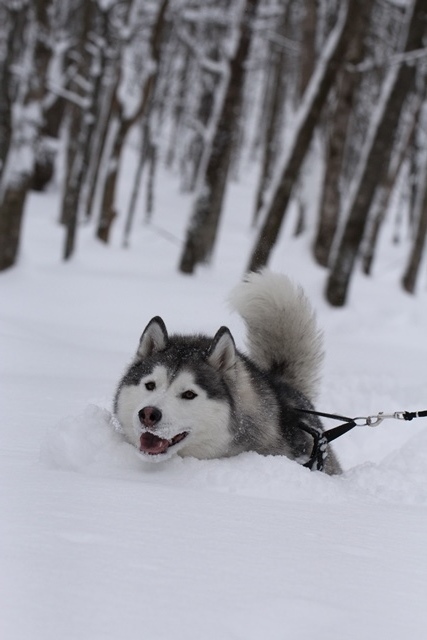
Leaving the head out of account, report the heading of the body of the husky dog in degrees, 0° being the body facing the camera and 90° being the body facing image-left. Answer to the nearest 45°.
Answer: approximately 45°

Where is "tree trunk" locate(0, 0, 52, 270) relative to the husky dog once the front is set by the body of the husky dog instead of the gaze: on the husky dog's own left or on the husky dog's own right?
on the husky dog's own right

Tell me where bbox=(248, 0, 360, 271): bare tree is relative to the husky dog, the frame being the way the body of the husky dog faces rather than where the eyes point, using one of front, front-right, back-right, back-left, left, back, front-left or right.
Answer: back-right

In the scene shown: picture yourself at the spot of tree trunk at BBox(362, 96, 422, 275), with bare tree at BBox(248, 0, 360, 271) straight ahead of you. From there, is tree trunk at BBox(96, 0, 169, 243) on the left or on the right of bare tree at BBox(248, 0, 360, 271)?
right

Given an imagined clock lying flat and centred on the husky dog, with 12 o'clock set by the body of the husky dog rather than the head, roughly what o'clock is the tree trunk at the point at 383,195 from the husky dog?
The tree trunk is roughly at 5 o'clock from the husky dog.

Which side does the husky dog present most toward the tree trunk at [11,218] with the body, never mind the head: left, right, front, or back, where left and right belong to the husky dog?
right

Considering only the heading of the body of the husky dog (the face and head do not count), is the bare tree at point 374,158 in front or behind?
behind

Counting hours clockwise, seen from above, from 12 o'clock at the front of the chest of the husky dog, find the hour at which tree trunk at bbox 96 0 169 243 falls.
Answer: The tree trunk is roughly at 4 o'clock from the husky dog.

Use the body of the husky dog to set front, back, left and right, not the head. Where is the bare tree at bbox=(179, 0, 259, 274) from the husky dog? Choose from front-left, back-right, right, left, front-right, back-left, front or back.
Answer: back-right
